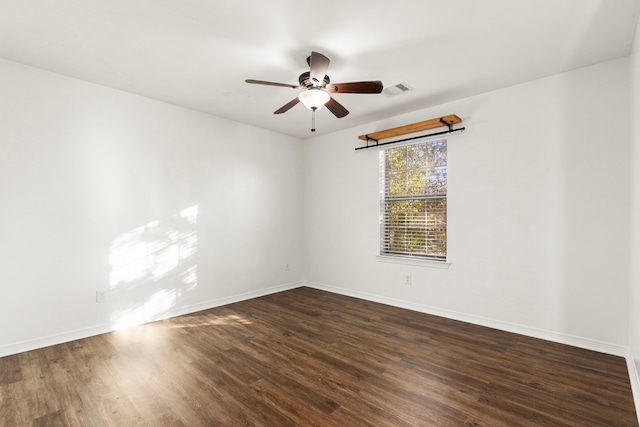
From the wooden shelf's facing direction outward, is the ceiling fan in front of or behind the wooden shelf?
in front

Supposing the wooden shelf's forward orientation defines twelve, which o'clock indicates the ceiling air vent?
The ceiling air vent is roughly at 11 o'clock from the wooden shelf.

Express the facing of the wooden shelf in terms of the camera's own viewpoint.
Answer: facing the viewer and to the left of the viewer
